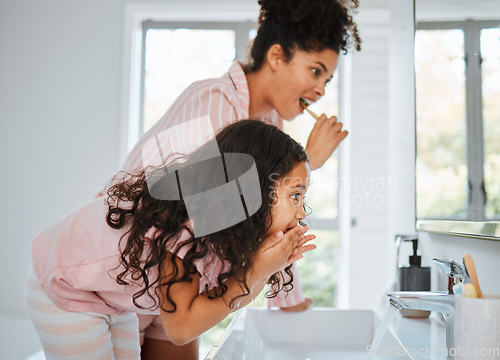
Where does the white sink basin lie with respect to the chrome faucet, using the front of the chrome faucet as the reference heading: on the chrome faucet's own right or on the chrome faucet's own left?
on the chrome faucet's own right

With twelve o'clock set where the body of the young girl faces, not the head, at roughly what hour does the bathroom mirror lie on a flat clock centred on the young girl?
The bathroom mirror is roughly at 12 o'clock from the young girl.

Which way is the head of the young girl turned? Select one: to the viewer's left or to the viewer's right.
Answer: to the viewer's right

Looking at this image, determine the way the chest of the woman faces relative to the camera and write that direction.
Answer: to the viewer's right

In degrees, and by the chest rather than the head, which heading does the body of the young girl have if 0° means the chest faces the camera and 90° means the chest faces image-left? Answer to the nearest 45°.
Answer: approximately 270°

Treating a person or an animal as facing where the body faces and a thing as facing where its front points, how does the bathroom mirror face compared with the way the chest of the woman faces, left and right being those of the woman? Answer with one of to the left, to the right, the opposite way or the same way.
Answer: the opposite way

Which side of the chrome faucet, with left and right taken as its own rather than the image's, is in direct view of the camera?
left
